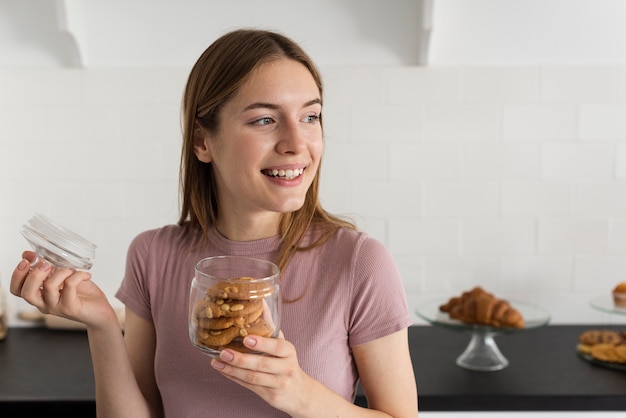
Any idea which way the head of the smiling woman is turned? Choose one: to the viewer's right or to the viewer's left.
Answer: to the viewer's right

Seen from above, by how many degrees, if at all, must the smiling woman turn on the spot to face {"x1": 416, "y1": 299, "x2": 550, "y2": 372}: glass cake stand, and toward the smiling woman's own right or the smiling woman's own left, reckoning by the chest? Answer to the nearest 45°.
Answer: approximately 135° to the smiling woman's own left

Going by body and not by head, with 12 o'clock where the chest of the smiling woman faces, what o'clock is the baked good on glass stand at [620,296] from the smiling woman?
The baked good on glass stand is roughly at 8 o'clock from the smiling woman.

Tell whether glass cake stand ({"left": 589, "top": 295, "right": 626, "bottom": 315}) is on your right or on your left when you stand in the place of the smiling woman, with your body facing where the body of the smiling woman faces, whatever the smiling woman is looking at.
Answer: on your left

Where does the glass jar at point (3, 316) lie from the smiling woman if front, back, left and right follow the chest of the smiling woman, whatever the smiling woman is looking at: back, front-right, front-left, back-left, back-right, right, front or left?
back-right

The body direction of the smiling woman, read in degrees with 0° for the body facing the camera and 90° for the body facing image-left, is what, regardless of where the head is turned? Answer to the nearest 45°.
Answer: approximately 0°
